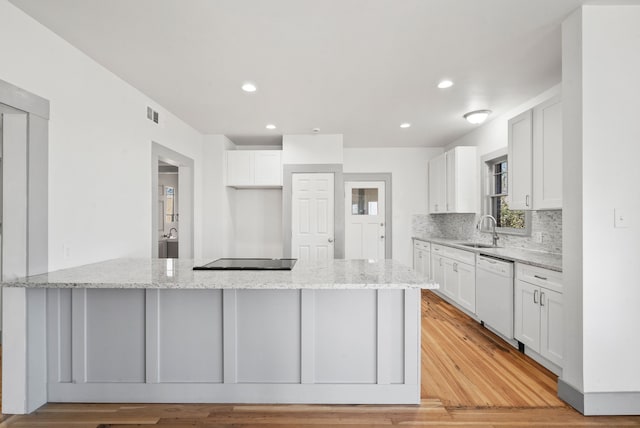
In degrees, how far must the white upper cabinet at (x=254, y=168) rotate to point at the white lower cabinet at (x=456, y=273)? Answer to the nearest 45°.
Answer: approximately 45° to its left

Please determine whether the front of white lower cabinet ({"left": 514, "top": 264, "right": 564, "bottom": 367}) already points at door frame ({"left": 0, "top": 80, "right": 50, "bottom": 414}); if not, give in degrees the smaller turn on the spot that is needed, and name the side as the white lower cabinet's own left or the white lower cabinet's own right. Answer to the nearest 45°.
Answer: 0° — it already faces it

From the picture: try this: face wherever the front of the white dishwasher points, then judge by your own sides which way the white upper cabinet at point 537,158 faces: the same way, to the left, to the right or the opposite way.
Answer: the same way

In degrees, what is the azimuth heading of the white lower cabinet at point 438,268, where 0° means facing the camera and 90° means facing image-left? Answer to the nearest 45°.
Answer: approximately 90°

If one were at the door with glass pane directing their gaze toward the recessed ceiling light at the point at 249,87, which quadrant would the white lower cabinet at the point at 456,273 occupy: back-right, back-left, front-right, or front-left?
front-left

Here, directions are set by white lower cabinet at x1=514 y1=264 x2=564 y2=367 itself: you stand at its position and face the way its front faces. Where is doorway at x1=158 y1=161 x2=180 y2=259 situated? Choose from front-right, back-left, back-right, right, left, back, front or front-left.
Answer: front-right

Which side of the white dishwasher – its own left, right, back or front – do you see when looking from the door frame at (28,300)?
front

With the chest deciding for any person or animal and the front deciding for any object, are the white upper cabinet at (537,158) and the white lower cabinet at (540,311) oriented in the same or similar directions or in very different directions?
same or similar directions

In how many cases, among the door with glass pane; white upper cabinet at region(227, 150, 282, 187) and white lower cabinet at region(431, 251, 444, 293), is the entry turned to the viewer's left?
1

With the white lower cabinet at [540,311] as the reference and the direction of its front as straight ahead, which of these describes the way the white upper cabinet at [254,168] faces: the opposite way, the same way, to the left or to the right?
to the left

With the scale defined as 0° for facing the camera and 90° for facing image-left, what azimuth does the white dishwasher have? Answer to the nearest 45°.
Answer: approximately 45°

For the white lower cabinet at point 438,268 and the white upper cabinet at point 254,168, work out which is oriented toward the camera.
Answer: the white upper cabinet

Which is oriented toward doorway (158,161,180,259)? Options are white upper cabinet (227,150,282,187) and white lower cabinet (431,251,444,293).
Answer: the white lower cabinet

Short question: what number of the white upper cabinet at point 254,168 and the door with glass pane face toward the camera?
2

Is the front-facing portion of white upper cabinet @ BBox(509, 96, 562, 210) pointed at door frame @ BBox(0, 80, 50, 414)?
yes

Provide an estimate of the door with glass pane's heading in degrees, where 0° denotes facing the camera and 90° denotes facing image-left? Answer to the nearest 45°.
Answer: approximately 0°

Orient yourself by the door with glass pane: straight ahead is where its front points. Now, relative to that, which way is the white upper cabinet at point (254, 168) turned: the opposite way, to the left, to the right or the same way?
the same way

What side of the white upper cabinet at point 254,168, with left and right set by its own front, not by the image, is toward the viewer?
front

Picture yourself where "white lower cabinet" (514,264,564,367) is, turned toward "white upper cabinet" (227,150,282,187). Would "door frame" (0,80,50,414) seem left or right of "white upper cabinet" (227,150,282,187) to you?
left
